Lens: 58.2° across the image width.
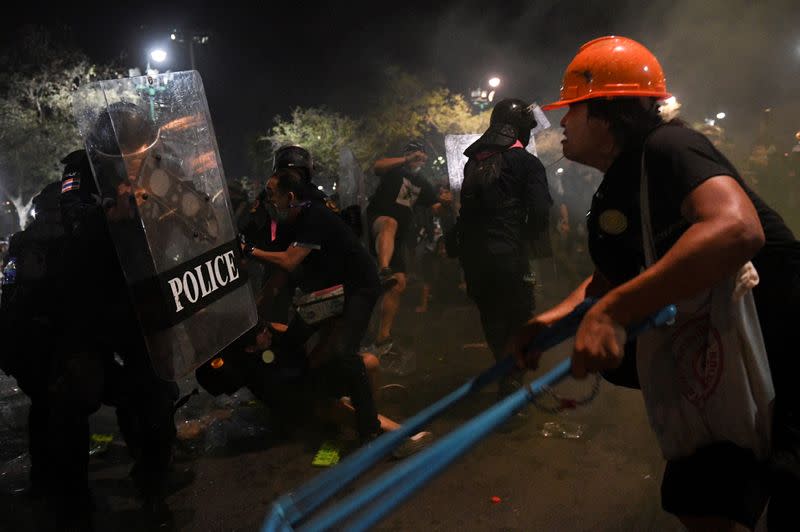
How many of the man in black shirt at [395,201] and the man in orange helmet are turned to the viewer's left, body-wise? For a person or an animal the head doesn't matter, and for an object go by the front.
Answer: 1

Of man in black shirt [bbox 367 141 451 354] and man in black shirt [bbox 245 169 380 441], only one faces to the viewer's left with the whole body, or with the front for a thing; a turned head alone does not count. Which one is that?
man in black shirt [bbox 245 169 380 441]

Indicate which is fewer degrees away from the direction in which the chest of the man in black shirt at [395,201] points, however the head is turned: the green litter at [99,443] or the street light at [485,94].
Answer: the green litter

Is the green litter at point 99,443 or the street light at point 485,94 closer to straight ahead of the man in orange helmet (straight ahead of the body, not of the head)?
the green litter

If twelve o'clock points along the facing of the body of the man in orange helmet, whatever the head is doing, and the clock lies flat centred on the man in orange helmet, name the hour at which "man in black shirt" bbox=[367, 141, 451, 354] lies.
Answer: The man in black shirt is roughly at 2 o'clock from the man in orange helmet.

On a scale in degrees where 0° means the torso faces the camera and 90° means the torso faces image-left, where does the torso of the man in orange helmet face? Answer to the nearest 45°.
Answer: approximately 90°

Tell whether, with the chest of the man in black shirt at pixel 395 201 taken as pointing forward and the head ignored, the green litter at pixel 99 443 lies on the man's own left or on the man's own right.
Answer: on the man's own right

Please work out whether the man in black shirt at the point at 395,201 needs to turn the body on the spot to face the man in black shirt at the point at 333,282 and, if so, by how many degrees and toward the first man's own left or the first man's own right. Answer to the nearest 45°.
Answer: approximately 45° to the first man's own right

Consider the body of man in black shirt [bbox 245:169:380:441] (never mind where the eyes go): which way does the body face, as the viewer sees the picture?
to the viewer's left
